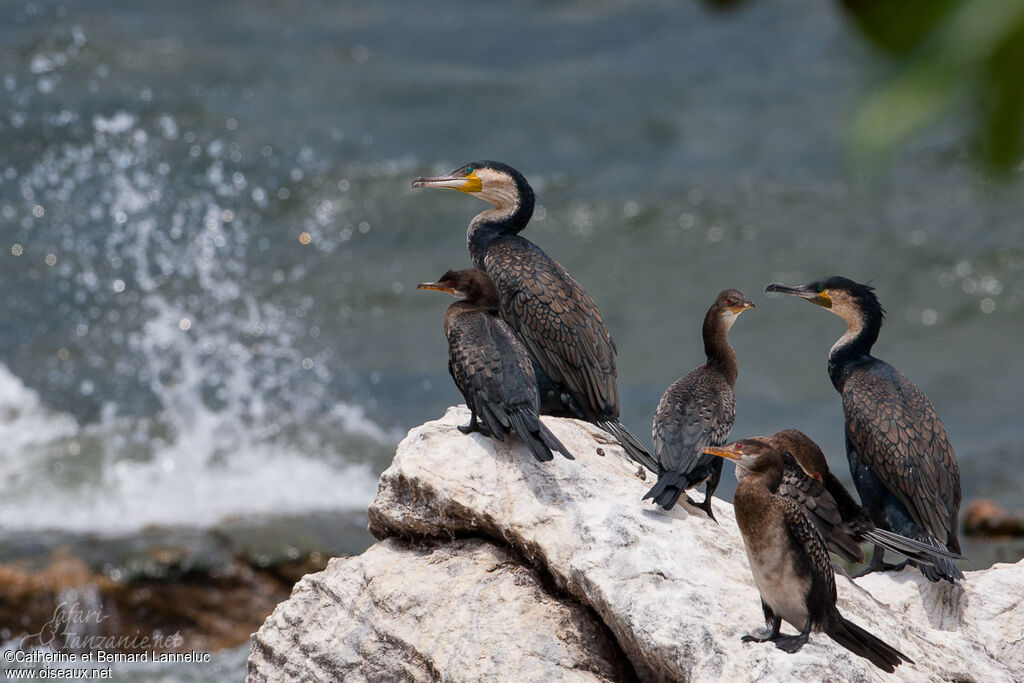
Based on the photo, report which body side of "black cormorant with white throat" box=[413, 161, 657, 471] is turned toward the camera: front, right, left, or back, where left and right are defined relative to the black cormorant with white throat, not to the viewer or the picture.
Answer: left

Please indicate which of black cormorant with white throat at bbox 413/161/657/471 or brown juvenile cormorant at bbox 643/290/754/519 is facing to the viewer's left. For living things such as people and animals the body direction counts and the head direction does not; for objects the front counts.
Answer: the black cormorant with white throat

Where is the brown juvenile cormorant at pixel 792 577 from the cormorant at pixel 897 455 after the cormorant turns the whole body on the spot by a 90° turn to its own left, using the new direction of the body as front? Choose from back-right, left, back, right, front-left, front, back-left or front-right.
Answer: front

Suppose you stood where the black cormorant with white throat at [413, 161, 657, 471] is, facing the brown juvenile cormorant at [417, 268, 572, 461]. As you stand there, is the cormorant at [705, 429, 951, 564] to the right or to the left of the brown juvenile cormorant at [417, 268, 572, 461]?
left

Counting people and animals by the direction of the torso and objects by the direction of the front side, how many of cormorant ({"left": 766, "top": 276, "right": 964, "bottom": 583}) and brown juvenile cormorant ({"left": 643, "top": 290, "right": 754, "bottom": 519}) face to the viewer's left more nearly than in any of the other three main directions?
1

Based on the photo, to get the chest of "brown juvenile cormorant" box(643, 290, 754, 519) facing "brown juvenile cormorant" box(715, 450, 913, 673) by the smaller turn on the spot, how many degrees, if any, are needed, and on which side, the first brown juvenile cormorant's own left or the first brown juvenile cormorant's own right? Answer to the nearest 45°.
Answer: approximately 135° to the first brown juvenile cormorant's own right

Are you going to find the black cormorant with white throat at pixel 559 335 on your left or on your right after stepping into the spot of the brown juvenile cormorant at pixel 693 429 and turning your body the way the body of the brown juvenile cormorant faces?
on your left

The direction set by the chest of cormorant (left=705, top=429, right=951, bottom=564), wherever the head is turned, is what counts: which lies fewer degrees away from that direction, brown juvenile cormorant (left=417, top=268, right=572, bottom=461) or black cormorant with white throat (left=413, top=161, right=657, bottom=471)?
the brown juvenile cormorant

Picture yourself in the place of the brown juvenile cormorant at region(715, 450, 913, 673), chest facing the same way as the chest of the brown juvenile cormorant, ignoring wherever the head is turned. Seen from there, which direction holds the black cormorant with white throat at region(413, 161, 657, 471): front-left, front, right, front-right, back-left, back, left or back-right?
right

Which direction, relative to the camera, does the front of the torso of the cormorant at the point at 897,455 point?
to the viewer's left

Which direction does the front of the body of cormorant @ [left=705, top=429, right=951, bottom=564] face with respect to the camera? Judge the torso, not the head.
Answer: to the viewer's left

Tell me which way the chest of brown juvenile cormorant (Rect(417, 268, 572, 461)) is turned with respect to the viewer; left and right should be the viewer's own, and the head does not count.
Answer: facing away from the viewer and to the left of the viewer

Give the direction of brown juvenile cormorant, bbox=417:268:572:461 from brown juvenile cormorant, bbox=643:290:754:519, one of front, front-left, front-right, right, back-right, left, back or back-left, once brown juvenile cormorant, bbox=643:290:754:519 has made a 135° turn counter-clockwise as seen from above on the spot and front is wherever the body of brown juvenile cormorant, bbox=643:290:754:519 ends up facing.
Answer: front
